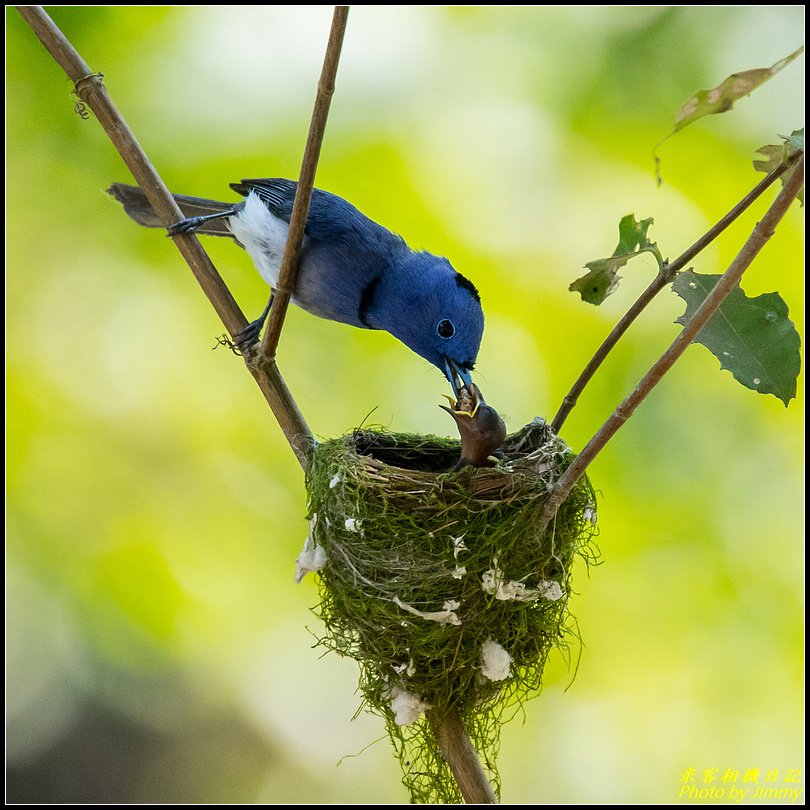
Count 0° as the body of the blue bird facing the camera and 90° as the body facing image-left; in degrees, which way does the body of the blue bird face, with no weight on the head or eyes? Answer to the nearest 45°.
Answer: approximately 270°

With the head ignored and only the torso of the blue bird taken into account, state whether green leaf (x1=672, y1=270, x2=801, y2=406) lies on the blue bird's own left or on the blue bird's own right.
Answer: on the blue bird's own left
